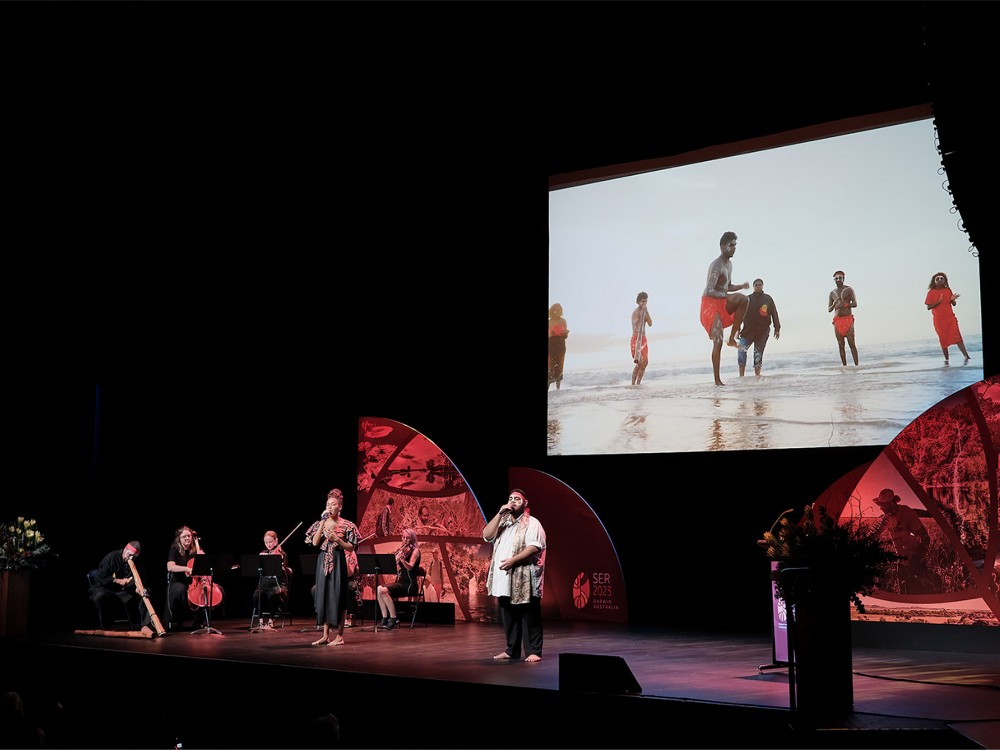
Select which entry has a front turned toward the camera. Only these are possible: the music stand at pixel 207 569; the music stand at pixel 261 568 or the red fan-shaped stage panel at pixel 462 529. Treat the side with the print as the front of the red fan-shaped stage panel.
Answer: the red fan-shaped stage panel

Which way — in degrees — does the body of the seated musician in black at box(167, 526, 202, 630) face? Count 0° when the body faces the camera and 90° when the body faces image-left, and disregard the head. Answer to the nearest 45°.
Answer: approximately 315°

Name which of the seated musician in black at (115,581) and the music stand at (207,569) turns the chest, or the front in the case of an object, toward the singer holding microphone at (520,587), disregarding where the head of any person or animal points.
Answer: the seated musician in black

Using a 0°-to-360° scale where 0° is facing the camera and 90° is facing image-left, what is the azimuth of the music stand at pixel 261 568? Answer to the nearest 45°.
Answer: approximately 180°

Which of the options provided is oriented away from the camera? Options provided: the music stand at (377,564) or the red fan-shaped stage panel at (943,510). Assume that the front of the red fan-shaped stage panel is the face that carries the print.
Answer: the music stand

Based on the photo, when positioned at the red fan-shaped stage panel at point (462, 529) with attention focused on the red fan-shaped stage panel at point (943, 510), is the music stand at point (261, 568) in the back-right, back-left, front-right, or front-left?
back-right

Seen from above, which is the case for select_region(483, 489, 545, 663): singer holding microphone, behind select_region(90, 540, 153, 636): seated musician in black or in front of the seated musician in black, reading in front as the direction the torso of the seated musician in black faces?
in front

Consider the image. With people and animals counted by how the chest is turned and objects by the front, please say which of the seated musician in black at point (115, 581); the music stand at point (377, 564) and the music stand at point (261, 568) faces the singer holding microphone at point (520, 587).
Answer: the seated musician in black

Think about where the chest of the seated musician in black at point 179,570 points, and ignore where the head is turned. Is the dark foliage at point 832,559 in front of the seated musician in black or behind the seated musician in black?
in front

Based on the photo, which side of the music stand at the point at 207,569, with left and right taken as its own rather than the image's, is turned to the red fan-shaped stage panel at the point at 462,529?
right

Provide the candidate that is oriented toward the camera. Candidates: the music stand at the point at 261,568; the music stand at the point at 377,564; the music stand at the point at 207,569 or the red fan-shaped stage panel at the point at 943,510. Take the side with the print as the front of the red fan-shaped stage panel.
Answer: the red fan-shaped stage panel

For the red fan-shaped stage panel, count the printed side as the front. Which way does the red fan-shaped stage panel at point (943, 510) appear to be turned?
toward the camera

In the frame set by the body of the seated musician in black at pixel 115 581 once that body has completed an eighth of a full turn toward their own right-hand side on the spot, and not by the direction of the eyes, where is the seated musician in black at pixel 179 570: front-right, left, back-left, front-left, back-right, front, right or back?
left

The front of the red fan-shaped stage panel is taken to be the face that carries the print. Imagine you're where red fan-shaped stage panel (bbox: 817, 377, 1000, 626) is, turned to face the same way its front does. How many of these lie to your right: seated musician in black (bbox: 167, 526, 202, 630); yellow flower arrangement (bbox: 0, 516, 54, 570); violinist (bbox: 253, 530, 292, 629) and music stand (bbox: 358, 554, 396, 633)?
4

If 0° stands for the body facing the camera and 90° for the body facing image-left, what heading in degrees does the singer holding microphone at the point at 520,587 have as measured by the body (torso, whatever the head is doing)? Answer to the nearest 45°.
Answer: approximately 45°

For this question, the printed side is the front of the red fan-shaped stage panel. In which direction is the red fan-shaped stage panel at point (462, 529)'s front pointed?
toward the camera

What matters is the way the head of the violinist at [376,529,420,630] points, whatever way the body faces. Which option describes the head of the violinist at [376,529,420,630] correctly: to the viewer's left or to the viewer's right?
to the viewer's left

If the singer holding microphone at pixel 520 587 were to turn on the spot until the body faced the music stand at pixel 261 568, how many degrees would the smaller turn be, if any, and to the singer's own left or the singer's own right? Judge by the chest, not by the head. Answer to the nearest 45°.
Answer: approximately 90° to the singer's own right

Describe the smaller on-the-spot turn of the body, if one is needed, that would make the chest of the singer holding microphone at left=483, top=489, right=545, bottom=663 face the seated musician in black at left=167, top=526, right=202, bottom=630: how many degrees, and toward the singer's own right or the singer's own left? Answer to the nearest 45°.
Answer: approximately 90° to the singer's own right

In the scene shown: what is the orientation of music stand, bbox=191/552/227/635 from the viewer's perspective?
away from the camera
